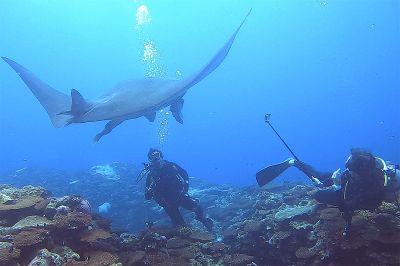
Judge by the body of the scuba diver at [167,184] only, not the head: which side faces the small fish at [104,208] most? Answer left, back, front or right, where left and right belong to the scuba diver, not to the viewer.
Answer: right

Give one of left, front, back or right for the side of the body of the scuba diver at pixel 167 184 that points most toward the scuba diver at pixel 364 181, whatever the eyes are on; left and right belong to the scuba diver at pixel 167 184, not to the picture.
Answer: left

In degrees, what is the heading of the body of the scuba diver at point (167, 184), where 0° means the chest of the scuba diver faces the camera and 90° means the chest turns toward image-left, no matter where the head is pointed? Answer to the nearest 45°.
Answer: approximately 45°
